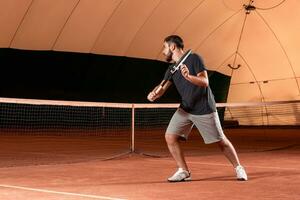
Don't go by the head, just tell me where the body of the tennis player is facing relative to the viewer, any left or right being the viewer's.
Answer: facing the viewer and to the left of the viewer

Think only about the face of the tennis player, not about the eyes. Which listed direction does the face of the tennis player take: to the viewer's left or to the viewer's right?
to the viewer's left
